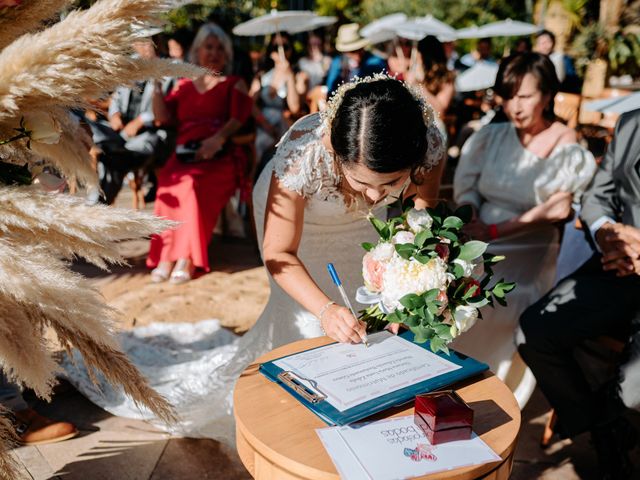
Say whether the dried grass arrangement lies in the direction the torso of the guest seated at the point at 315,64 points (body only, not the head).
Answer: yes

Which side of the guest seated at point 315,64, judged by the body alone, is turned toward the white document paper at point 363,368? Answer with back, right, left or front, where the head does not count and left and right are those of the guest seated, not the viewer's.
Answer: front

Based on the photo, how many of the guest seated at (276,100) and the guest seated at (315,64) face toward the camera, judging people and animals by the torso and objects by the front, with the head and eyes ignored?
2

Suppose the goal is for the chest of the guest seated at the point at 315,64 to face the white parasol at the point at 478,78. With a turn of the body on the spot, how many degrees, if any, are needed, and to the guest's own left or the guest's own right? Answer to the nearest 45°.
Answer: approximately 135° to the guest's own left

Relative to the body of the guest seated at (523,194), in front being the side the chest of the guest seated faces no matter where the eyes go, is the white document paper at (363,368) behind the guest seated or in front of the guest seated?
in front

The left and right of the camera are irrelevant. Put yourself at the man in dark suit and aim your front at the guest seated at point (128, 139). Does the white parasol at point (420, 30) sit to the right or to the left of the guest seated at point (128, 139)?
right

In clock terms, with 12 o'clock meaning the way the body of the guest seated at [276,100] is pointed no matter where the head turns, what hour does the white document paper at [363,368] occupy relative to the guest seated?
The white document paper is roughly at 12 o'clock from the guest seated.

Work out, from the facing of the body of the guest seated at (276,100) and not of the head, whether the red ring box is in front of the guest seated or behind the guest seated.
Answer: in front

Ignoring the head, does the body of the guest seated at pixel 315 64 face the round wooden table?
yes

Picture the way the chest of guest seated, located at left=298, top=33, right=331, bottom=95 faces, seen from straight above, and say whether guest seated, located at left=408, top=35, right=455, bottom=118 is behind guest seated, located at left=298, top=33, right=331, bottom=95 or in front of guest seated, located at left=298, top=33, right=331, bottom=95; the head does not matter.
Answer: in front

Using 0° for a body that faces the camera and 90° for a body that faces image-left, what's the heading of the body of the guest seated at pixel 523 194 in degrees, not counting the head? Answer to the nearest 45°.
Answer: approximately 45°

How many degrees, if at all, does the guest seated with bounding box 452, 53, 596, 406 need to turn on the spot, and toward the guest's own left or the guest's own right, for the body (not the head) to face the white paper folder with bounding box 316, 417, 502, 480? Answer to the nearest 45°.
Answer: approximately 45° to the guest's own left
